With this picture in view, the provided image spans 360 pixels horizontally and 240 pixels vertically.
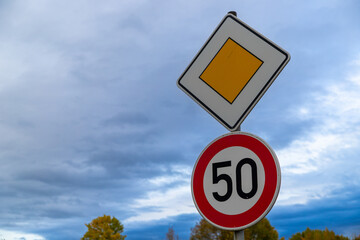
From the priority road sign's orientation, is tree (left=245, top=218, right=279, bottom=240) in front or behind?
behind

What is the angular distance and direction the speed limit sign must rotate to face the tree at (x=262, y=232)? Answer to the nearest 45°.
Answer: approximately 135° to its right

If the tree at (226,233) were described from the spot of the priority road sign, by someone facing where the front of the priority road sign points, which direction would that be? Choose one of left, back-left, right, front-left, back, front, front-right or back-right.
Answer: back-right

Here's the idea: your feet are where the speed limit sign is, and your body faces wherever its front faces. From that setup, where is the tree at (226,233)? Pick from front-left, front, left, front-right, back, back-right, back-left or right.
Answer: back-right

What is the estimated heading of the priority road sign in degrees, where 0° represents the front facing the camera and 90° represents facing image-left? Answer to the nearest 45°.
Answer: approximately 45°

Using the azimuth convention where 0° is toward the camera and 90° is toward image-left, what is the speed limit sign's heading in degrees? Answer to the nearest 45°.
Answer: approximately 45°

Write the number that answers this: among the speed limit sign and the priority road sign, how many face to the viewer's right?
0
